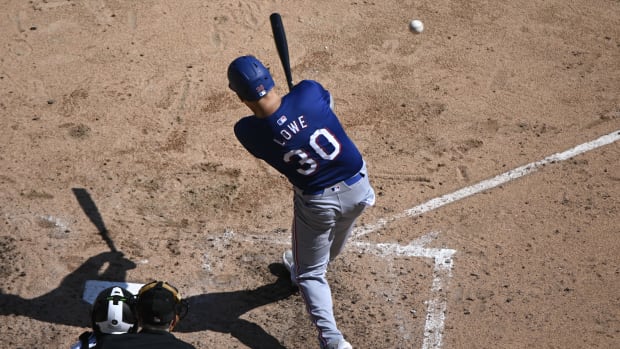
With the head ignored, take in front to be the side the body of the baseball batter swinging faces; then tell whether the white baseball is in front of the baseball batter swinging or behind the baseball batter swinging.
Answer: in front

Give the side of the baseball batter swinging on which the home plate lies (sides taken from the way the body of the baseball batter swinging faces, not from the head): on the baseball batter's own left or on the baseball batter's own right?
on the baseball batter's own left

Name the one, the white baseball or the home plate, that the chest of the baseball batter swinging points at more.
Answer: the white baseball

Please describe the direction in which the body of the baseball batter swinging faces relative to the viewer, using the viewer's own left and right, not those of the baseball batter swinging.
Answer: facing away from the viewer
